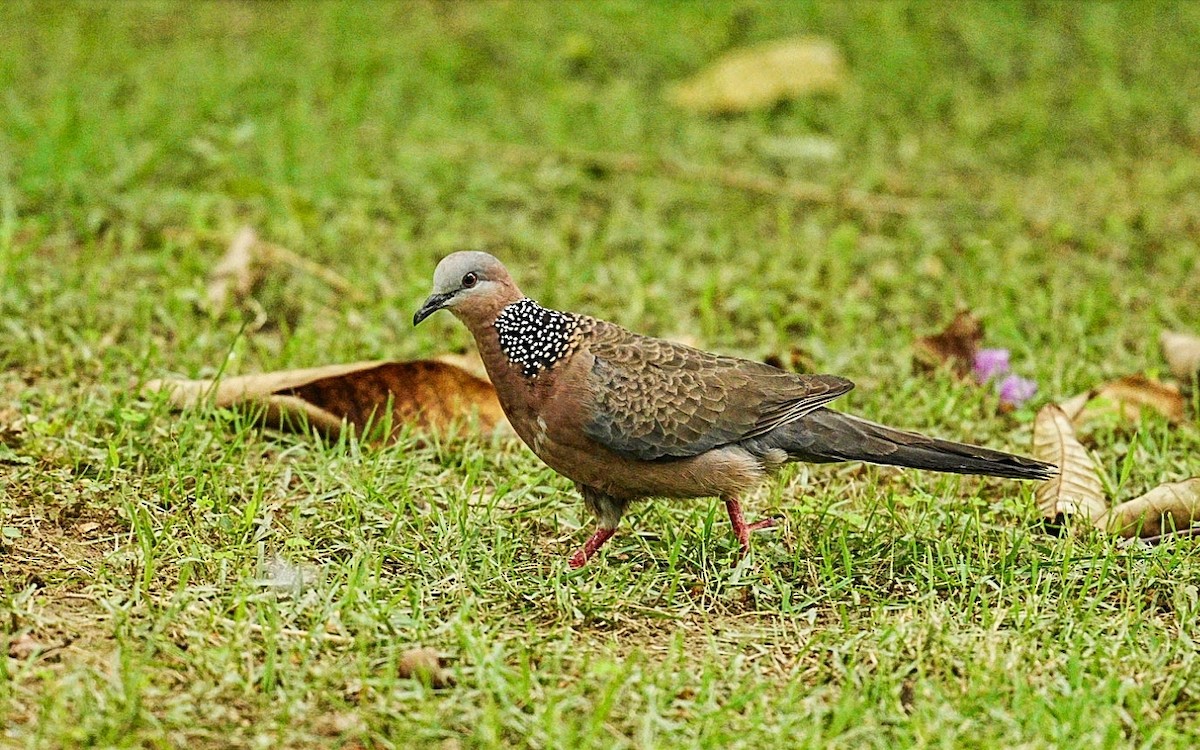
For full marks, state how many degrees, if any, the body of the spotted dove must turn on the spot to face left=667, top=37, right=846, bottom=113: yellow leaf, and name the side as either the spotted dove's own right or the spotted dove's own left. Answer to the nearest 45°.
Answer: approximately 90° to the spotted dove's own right

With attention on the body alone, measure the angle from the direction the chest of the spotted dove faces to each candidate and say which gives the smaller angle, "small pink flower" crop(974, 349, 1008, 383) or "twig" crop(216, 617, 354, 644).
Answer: the twig

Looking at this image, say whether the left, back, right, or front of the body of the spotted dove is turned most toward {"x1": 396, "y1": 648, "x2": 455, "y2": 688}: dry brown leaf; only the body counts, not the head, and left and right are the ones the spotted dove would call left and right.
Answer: left

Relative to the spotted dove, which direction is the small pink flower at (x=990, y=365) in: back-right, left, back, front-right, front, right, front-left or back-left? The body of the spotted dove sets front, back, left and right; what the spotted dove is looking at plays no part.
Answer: back-right

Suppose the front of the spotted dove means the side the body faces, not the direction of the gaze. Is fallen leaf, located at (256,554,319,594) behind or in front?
in front

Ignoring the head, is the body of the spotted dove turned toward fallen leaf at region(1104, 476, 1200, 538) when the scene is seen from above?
no

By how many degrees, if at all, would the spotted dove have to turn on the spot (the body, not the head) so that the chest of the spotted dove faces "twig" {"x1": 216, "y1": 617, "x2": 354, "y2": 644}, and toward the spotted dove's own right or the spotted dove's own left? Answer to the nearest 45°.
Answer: approximately 45° to the spotted dove's own left

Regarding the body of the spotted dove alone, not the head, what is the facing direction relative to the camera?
to the viewer's left

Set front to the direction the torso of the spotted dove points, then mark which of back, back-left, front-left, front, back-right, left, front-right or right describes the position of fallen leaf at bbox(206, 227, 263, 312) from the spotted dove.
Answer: front-right

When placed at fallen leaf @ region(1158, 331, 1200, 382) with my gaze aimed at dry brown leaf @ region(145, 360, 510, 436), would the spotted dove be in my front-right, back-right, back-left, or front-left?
front-left

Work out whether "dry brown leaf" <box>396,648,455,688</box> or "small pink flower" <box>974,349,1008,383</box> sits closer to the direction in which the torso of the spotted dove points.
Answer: the dry brown leaf

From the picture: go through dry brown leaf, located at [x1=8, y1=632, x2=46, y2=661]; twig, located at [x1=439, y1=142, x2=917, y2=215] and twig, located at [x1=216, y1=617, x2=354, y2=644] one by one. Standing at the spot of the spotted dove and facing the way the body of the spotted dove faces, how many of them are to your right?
1

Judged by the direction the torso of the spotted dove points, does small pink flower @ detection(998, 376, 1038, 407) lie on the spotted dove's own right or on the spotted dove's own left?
on the spotted dove's own right

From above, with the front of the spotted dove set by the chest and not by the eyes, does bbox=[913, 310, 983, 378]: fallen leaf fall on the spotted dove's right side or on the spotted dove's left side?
on the spotted dove's right side
